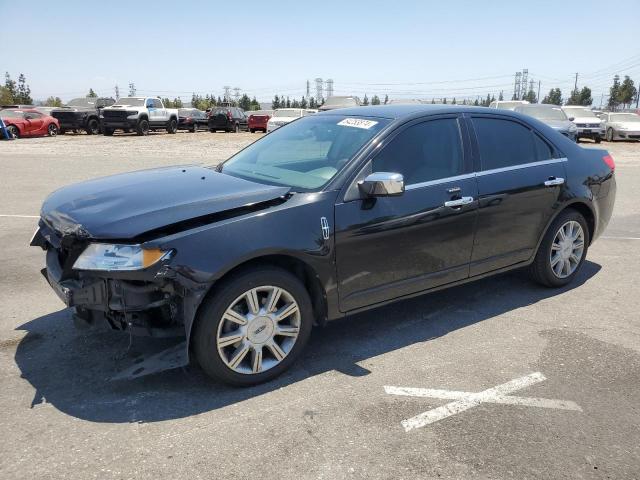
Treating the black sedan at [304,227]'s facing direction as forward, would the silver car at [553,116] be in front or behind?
behind

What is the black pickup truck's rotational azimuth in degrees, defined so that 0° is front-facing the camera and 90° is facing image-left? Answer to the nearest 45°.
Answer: approximately 45°

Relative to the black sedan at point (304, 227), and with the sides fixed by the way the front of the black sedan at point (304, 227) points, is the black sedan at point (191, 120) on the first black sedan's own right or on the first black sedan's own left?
on the first black sedan's own right

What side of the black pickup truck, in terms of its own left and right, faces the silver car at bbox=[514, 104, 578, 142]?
left
